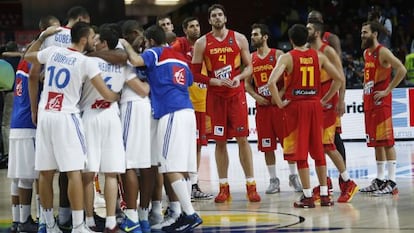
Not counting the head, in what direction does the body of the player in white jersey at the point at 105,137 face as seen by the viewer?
away from the camera

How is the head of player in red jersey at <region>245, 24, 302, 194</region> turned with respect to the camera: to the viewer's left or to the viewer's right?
to the viewer's left

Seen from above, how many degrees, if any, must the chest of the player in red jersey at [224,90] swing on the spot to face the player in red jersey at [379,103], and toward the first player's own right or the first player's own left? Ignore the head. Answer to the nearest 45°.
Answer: approximately 90° to the first player's own left

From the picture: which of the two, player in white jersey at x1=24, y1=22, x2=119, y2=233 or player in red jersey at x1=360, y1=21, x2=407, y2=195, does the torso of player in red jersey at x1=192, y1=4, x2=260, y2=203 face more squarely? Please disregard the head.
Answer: the player in white jersey

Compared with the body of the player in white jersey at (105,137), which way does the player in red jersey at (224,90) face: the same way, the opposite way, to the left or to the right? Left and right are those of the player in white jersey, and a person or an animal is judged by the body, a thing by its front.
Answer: the opposite way

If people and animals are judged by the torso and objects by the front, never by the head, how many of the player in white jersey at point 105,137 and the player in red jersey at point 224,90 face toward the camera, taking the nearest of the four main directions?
1

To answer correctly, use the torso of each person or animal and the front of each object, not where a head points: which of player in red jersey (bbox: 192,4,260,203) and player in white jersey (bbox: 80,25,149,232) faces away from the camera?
the player in white jersey

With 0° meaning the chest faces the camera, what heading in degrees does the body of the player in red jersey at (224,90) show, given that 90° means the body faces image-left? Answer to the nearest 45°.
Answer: approximately 0°
